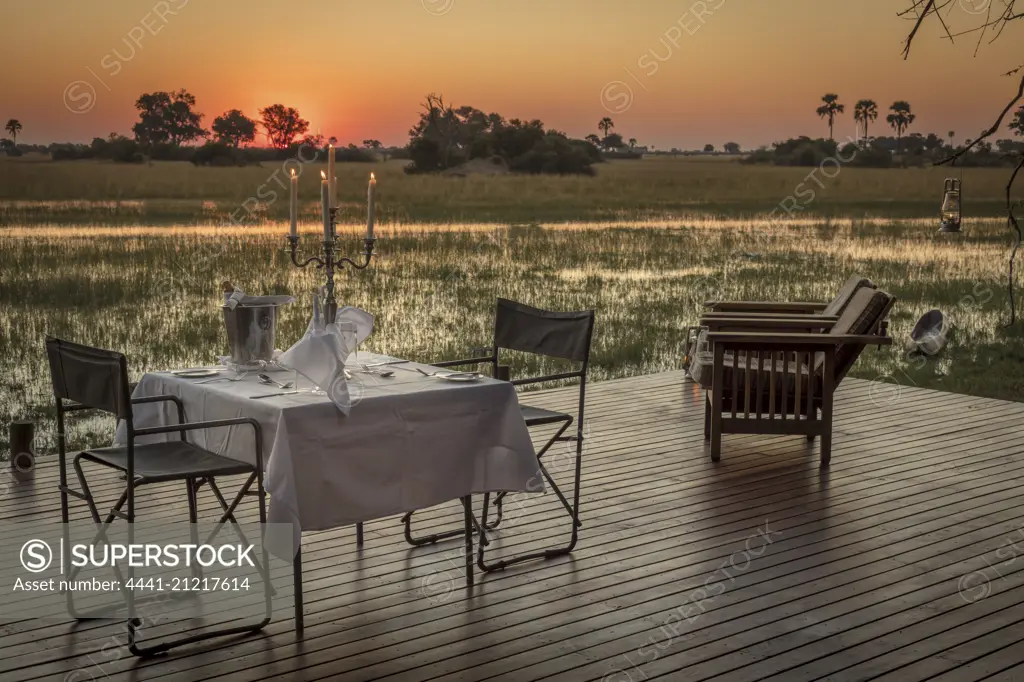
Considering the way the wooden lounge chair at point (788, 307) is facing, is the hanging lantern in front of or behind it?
behind

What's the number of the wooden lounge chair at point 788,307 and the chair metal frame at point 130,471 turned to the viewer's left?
1

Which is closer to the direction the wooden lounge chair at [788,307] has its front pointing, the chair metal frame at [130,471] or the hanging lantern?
the chair metal frame

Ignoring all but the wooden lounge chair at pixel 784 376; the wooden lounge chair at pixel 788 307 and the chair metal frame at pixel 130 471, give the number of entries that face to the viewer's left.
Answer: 2

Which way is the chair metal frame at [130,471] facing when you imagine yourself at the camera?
facing away from the viewer and to the right of the viewer

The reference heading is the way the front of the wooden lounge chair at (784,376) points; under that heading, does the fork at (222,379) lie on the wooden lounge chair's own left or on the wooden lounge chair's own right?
on the wooden lounge chair's own left

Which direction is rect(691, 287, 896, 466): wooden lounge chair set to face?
to the viewer's left

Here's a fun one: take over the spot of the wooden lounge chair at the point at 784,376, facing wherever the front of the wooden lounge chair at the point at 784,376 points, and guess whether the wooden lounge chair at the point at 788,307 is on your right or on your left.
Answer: on your right
